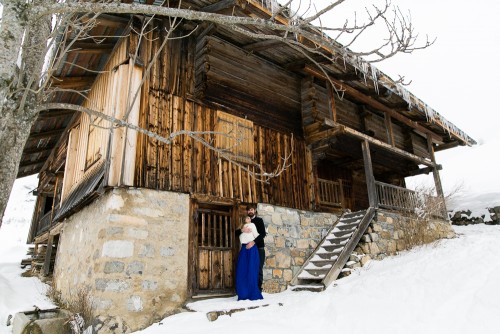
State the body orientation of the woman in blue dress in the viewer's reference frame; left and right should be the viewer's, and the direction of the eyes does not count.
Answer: facing the viewer

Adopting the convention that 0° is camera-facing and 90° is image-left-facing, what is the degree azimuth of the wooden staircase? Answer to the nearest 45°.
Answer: approximately 45°

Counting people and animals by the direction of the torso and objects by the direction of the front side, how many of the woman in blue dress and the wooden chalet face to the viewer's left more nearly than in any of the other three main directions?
0

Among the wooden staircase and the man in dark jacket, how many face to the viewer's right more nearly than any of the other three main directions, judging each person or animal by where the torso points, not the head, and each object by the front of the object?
0

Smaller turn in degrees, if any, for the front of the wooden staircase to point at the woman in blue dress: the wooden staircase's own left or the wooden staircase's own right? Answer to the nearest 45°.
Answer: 0° — it already faces them

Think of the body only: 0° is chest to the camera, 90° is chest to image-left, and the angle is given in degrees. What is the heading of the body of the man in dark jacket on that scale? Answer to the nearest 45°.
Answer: approximately 45°

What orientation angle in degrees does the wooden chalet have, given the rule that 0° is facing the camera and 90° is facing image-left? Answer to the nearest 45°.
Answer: approximately 315°

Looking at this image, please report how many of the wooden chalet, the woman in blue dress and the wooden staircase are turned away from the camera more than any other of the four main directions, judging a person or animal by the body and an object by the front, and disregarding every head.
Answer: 0

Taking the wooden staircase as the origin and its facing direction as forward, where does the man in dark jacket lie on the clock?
The man in dark jacket is roughly at 12 o'clock from the wooden staircase.
